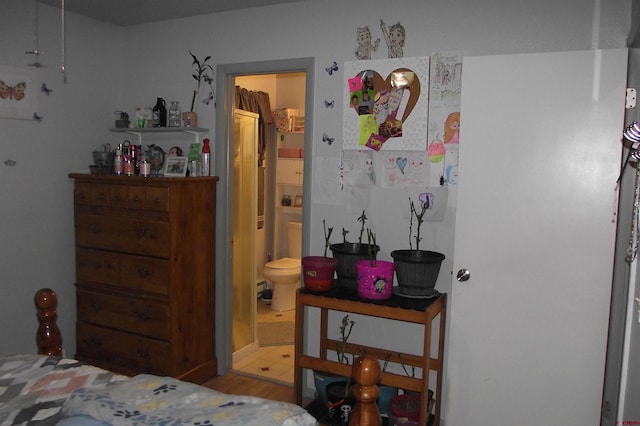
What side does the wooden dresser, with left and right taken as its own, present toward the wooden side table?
left

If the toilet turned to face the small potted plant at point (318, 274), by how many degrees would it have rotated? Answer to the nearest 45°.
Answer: approximately 45° to its left

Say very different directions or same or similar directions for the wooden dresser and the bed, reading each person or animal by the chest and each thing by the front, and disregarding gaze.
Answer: very different directions

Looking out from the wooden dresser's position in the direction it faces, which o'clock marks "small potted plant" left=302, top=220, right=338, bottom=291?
The small potted plant is roughly at 9 o'clock from the wooden dresser.

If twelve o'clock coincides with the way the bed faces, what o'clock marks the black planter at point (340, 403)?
The black planter is roughly at 12 o'clock from the bed.

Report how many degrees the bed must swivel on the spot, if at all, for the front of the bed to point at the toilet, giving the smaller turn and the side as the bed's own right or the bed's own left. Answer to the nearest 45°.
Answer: approximately 45° to the bed's own left

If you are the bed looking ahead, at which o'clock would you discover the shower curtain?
The shower curtain is roughly at 11 o'clock from the bed.

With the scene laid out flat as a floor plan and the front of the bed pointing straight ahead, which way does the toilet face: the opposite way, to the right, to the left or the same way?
the opposite way

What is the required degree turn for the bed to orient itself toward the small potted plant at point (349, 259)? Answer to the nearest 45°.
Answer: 0° — it already faces it
